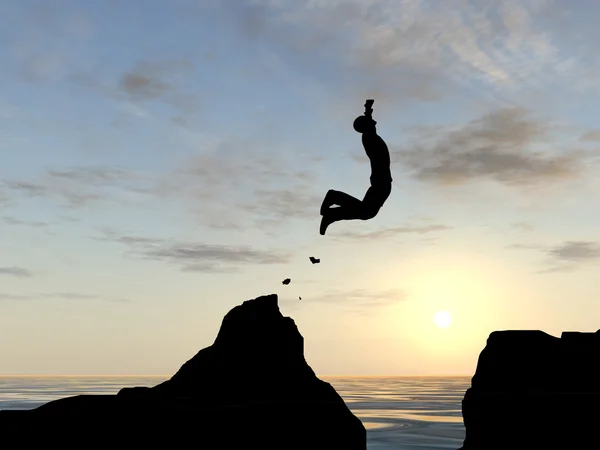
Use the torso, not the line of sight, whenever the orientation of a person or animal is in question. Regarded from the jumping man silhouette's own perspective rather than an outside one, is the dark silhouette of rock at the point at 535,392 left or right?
on its left

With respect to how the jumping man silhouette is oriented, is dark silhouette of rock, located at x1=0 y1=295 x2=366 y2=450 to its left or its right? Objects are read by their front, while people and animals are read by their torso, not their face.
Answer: on its left
